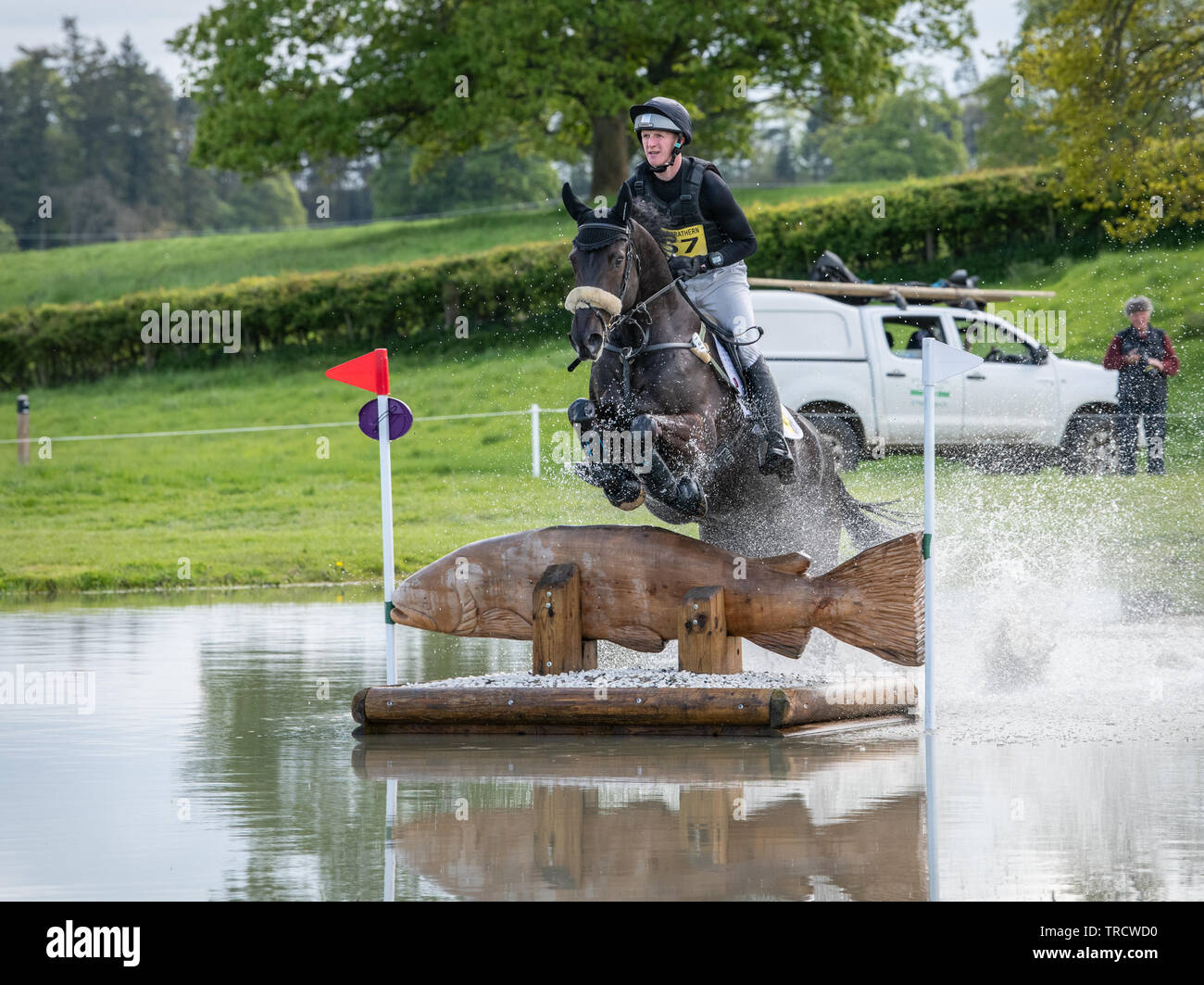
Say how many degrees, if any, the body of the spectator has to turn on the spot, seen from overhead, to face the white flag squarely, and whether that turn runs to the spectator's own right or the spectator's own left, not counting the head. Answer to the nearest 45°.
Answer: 0° — they already face it

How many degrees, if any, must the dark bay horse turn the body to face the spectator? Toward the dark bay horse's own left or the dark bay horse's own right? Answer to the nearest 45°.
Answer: approximately 180°

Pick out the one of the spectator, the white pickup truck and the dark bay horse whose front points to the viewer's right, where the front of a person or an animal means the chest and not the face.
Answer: the white pickup truck

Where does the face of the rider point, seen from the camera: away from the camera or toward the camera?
toward the camera

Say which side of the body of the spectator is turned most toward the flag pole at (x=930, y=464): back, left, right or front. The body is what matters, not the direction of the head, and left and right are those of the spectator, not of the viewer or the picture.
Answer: front

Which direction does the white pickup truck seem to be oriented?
to the viewer's right

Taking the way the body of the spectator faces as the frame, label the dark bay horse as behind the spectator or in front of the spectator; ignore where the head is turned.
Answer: in front

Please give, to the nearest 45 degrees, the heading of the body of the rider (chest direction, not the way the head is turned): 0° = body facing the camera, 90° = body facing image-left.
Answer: approximately 45°

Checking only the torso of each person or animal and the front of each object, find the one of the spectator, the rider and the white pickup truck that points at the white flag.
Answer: the spectator

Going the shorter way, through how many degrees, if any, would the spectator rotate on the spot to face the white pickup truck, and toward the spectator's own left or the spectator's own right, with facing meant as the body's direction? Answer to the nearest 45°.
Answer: approximately 135° to the spectator's own right

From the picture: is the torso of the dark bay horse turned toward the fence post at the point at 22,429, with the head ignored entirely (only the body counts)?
no

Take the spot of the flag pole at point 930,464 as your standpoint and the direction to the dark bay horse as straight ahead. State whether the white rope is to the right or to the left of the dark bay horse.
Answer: right

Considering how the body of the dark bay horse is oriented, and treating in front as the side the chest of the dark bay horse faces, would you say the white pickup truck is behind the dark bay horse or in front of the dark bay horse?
behind

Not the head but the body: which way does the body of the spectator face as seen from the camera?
toward the camera

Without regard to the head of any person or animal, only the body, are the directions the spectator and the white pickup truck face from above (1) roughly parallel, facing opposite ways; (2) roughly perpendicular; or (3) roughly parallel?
roughly perpendicular

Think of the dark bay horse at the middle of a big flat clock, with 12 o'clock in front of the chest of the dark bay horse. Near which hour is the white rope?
The white rope is roughly at 4 o'clock from the dark bay horse.

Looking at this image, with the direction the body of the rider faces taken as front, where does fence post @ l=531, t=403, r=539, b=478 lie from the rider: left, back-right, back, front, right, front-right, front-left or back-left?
back-right

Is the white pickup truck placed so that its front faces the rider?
no

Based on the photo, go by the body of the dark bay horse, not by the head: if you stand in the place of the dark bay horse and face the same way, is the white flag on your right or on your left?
on your left

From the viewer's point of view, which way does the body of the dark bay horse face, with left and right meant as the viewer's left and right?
facing the viewer and to the left of the viewer
